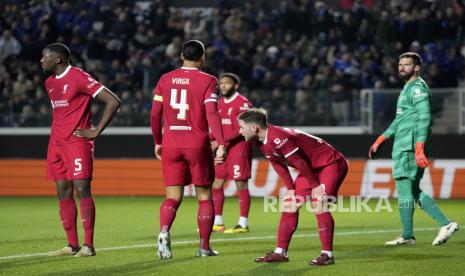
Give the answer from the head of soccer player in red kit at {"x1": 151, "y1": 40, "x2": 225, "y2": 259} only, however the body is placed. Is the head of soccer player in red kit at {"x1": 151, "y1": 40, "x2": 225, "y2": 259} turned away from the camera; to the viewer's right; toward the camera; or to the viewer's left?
away from the camera

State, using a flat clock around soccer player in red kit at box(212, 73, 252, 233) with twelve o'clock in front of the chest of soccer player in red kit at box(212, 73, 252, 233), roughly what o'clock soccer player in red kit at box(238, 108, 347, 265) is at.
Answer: soccer player in red kit at box(238, 108, 347, 265) is roughly at 10 o'clock from soccer player in red kit at box(212, 73, 252, 233).

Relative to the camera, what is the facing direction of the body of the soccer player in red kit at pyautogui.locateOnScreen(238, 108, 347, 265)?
to the viewer's left

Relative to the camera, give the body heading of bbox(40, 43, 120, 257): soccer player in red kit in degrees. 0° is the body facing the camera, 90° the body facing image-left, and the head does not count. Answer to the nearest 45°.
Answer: approximately 45°

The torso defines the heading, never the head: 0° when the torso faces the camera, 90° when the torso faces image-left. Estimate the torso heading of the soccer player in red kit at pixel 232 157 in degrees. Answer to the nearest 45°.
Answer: approximately 45°

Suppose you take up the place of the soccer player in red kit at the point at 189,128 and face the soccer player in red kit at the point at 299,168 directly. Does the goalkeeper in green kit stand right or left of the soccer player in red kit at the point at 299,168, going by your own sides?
left
